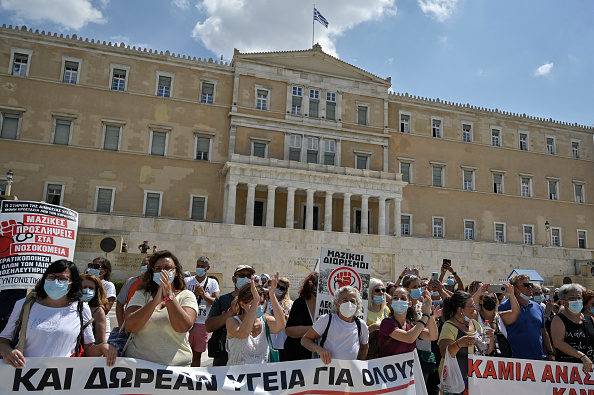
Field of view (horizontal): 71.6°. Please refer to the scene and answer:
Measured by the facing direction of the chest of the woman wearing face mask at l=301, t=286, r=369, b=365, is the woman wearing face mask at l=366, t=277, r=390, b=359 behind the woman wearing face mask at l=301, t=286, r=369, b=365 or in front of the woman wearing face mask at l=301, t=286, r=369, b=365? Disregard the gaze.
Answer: behind

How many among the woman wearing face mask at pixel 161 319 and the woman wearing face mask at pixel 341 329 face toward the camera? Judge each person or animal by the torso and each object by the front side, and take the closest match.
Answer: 2

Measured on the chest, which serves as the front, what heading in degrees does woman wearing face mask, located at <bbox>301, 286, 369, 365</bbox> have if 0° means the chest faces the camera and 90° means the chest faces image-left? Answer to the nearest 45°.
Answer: approximately 0°

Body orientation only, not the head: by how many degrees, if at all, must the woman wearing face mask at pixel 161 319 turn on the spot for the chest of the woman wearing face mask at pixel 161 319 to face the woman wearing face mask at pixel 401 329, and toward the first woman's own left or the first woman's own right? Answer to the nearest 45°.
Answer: approximately 90° to the first woman's own left

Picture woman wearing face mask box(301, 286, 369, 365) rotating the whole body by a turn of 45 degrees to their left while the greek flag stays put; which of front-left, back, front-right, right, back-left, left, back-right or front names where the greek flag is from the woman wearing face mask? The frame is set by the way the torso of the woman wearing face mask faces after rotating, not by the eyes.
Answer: back-left

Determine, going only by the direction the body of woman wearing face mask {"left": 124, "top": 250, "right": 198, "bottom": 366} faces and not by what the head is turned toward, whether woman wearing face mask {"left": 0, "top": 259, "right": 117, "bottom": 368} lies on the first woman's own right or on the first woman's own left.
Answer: on the first woman's own right

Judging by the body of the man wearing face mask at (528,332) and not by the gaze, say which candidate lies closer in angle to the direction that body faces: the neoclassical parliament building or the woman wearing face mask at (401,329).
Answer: the woman wearing face mask

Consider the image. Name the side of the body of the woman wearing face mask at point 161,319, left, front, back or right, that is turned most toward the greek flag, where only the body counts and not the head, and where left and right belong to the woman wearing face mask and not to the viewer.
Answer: back

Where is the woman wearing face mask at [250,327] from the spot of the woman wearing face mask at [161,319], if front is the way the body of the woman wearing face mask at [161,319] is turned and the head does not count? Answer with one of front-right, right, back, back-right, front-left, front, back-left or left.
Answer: left
